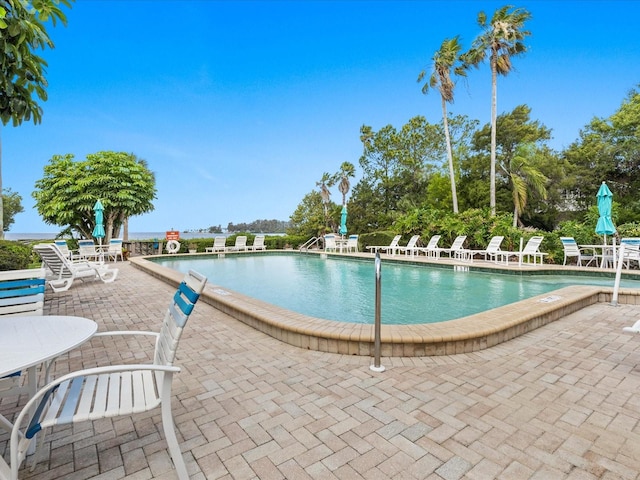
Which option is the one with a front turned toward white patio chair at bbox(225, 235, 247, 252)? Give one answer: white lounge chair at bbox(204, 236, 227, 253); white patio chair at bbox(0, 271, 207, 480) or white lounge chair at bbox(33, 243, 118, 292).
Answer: white lounge chair at bbox(33, 243, 118, 292)

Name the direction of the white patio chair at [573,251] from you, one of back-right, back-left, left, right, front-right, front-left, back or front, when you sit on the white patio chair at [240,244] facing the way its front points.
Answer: left

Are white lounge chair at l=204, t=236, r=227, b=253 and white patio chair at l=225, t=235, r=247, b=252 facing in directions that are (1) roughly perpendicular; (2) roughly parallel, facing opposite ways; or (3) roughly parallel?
roughly parallel

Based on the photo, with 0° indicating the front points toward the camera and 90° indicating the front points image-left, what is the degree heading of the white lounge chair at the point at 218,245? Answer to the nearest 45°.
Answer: approximately 45°

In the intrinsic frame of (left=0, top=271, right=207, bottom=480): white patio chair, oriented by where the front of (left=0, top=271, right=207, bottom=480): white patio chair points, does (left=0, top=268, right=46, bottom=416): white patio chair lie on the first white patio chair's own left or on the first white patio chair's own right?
on the first white patio chair's own right

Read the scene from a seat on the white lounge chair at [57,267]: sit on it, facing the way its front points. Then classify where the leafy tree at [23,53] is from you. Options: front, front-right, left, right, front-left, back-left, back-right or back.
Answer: back-right

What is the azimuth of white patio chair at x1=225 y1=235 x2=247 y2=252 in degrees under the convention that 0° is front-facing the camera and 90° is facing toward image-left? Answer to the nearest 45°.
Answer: approximately 45°

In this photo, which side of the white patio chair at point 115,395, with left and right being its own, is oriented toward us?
left

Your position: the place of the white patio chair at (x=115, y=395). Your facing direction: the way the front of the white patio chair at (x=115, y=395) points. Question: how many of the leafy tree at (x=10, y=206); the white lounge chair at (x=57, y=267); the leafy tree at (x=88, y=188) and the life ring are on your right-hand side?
4

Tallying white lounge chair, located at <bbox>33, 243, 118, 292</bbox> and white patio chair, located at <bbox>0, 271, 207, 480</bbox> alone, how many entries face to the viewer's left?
1

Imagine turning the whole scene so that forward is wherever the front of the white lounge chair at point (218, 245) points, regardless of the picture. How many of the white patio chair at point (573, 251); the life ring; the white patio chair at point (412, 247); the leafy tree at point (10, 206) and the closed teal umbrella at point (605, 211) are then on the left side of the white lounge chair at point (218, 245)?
3

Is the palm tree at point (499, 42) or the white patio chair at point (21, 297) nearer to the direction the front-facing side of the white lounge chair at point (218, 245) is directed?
the white patio chair

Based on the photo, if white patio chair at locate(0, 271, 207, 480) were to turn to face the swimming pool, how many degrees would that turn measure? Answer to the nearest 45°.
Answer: approximately 135° to its right
